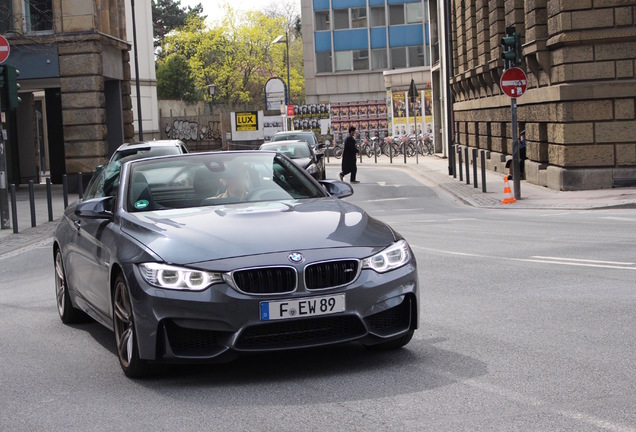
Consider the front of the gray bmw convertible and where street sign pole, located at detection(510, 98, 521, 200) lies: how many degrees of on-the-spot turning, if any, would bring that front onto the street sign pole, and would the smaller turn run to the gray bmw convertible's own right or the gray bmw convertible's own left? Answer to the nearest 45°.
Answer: approximately 135° to the gray bmw convertible's own left

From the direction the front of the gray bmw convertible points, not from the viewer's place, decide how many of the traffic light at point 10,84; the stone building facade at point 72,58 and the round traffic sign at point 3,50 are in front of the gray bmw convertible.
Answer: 0

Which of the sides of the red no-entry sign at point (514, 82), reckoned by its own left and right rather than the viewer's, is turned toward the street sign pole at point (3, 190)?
right

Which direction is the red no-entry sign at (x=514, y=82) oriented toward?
toward the camera

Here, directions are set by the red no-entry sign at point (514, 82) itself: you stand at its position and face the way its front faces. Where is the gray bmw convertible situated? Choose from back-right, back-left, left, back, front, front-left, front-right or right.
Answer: front

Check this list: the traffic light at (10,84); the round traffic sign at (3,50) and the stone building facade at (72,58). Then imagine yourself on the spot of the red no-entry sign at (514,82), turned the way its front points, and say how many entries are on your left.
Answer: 0

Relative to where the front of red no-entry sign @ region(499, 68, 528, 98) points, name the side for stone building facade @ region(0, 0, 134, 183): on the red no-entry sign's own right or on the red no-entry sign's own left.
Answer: on the red no-entry sign's own right

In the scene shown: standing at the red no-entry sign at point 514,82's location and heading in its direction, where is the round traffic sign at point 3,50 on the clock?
The round traffic sign is roughly at 2 o'clock from the red no-entry sign.

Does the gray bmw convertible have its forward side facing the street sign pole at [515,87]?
no

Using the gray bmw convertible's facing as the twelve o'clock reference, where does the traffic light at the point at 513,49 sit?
The traffic light is roughly at 8 o'clock from the gray bmw convertible.

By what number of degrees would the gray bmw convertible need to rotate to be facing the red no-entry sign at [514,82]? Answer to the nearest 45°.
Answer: approximately 135° to its left

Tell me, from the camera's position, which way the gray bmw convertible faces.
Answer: facing the viewer and to the right of the viewer
